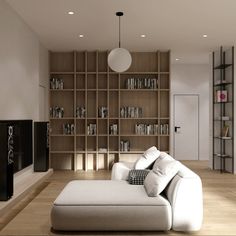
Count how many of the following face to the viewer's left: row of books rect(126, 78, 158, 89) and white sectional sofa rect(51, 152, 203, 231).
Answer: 1

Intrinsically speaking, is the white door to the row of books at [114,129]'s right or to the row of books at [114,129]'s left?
on its left

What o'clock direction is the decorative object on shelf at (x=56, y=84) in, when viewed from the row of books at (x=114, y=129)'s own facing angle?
The decorative object on shelf is roughly at 3 o'clock from the row of books.

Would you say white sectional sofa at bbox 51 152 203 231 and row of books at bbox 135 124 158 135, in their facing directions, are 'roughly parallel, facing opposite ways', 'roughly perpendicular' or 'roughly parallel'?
roughly perpendicular

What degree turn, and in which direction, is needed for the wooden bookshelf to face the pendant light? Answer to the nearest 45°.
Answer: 0° — it already faces it

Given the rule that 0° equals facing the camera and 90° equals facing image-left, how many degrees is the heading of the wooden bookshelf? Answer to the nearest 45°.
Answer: approximately 0°
